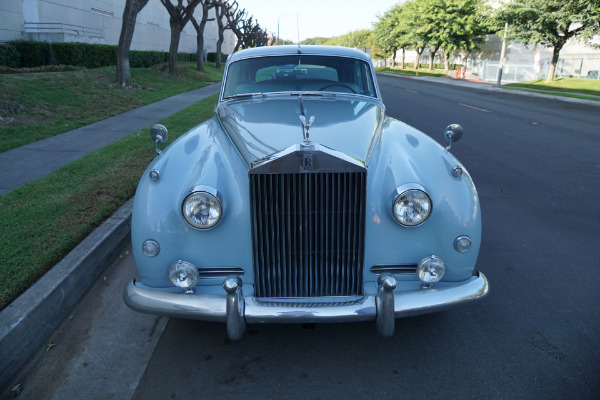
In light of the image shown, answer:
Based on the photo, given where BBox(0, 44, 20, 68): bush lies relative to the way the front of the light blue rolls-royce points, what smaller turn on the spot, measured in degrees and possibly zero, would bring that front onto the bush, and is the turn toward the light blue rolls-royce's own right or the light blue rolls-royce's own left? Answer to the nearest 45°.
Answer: approximately 135° to the light blue rolls-royce's own right

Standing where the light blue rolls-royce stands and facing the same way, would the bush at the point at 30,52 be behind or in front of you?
behind

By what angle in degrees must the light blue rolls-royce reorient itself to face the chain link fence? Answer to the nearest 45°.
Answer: approximately 135° to its left

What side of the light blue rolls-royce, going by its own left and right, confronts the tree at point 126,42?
back

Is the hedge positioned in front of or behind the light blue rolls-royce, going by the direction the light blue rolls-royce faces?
behind

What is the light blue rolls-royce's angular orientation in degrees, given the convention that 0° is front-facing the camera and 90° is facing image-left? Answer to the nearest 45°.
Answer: approximately 0°

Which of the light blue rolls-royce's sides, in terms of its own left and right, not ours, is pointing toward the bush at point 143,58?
back

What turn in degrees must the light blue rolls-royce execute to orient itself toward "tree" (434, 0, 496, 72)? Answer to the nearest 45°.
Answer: approximately 180°

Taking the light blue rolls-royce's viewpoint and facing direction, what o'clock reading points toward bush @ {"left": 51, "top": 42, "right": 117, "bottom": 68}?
The bush is roughly at 5 o'clock from the light blue rolls-royce.

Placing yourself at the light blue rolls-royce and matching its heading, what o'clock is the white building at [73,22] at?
The white building is roughly at 5 o'clock from the light blue rolls-royce.
